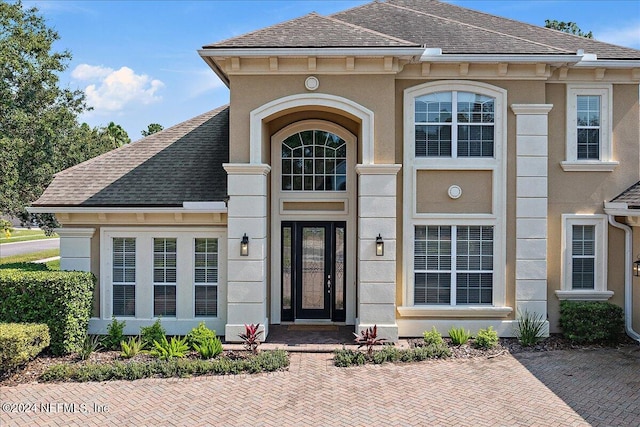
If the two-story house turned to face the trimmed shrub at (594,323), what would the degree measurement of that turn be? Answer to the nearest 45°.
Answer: approximately 90° to its left

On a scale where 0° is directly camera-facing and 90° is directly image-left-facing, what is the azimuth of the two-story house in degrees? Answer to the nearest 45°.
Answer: approximately 0°

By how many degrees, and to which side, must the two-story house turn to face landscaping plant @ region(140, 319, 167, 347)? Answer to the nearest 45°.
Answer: approximately 90° to its right

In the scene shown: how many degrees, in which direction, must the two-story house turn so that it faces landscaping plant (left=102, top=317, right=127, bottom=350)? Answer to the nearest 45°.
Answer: approximately 90° to its right
